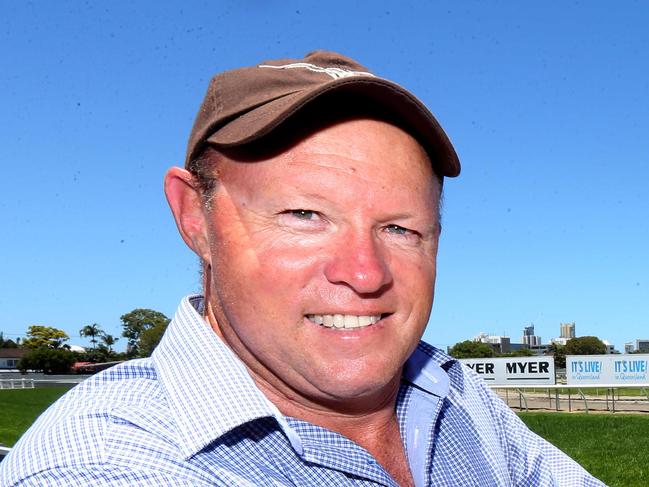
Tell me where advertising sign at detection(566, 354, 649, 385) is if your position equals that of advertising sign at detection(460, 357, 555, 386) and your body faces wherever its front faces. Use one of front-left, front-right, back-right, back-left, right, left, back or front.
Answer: left

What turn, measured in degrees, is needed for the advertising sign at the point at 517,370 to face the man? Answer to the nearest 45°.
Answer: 0° — it already faces them

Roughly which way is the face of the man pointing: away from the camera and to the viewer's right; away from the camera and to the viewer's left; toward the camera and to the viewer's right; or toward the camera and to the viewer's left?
toward the camera and to the viewer's right

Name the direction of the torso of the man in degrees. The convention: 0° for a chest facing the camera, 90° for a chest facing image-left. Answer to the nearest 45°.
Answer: approximately 315°

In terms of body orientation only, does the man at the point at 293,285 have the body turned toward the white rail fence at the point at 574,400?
no

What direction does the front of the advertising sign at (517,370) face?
toward the camera

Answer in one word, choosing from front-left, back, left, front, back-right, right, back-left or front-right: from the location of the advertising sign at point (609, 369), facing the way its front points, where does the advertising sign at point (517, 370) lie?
right

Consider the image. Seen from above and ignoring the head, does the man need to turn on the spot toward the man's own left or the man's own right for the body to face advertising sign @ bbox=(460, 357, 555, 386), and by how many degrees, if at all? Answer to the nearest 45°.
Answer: approximately 135° to the man's own left

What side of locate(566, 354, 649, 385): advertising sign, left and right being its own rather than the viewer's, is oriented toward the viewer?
front

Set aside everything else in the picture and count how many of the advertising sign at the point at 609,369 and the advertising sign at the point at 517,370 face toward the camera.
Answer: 2
